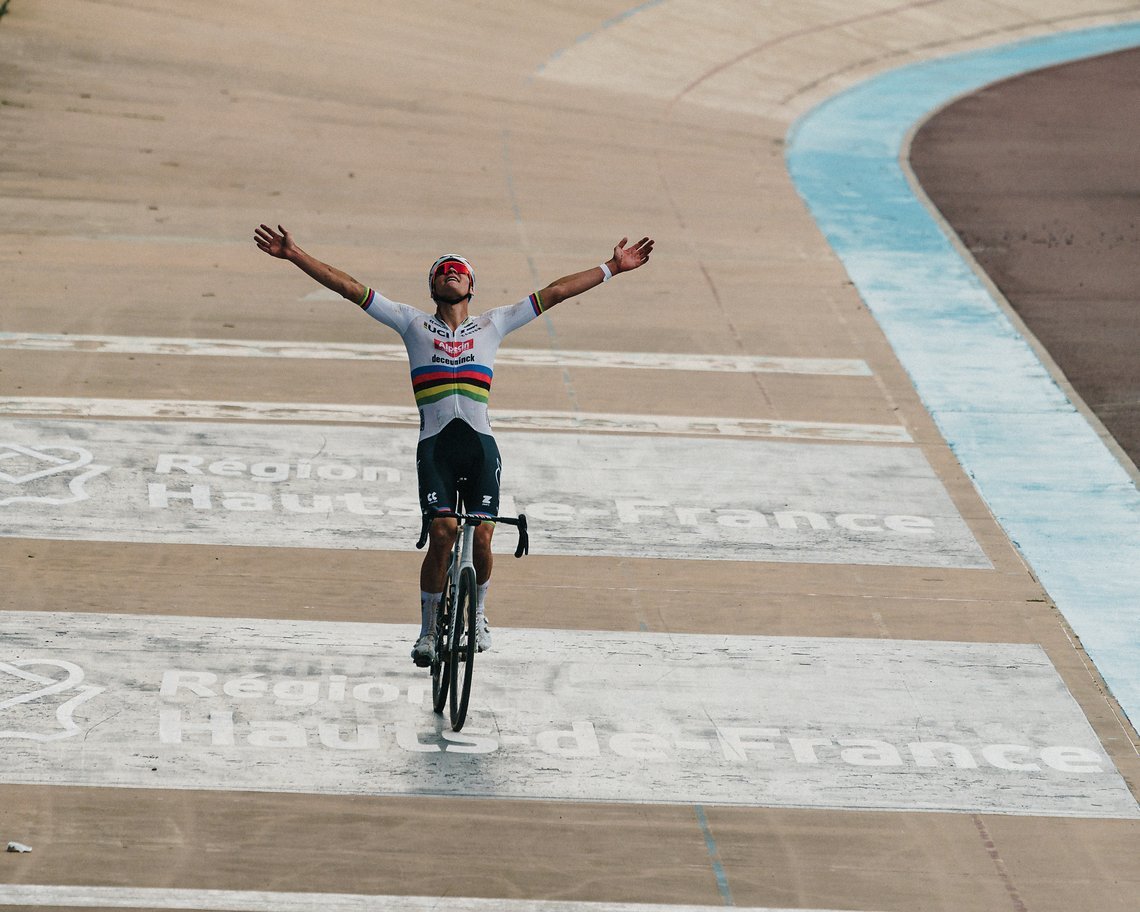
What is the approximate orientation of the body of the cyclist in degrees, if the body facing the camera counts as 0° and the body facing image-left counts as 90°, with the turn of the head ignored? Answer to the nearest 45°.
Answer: approximately 0°
